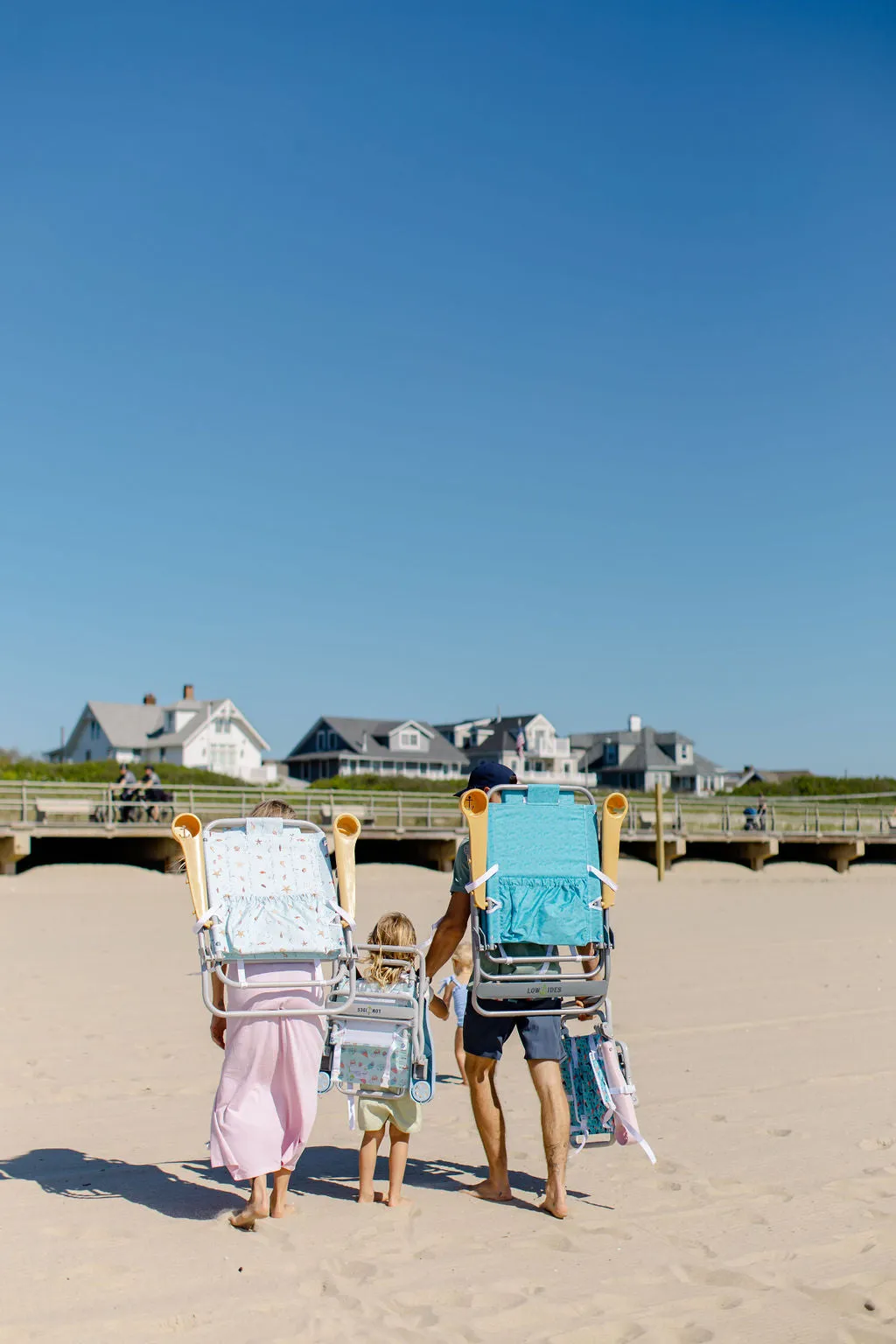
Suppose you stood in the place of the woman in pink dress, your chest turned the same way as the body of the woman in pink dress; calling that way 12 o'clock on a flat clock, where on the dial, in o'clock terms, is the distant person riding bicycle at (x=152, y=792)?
The distant person riding bicycle is roughly at 12 o'clock from the woman in pink dress.

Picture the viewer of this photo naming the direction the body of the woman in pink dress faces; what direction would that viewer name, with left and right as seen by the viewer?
facing away from the viewer

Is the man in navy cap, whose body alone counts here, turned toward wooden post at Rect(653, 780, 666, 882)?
yes

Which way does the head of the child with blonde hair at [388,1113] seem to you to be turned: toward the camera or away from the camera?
away from the camera

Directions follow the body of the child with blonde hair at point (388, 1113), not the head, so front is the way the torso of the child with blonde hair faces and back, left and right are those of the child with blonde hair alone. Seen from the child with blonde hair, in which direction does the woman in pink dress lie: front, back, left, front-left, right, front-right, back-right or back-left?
back-left

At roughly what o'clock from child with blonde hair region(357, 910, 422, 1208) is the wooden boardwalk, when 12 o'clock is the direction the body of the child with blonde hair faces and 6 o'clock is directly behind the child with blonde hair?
The wooden boardwalk is roughly at 12 o'clock from the child with blonde hair.

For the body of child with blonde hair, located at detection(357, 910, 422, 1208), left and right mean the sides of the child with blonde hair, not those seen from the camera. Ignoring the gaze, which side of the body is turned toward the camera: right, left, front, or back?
back

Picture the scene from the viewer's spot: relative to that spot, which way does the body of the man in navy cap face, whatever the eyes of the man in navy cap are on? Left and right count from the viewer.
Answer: facing away from the viewer
